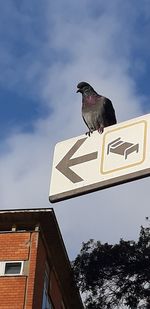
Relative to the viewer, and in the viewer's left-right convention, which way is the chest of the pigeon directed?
facing the viewer and to the left of the viewer

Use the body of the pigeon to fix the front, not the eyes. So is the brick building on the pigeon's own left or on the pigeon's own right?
on the pigeon's own right
